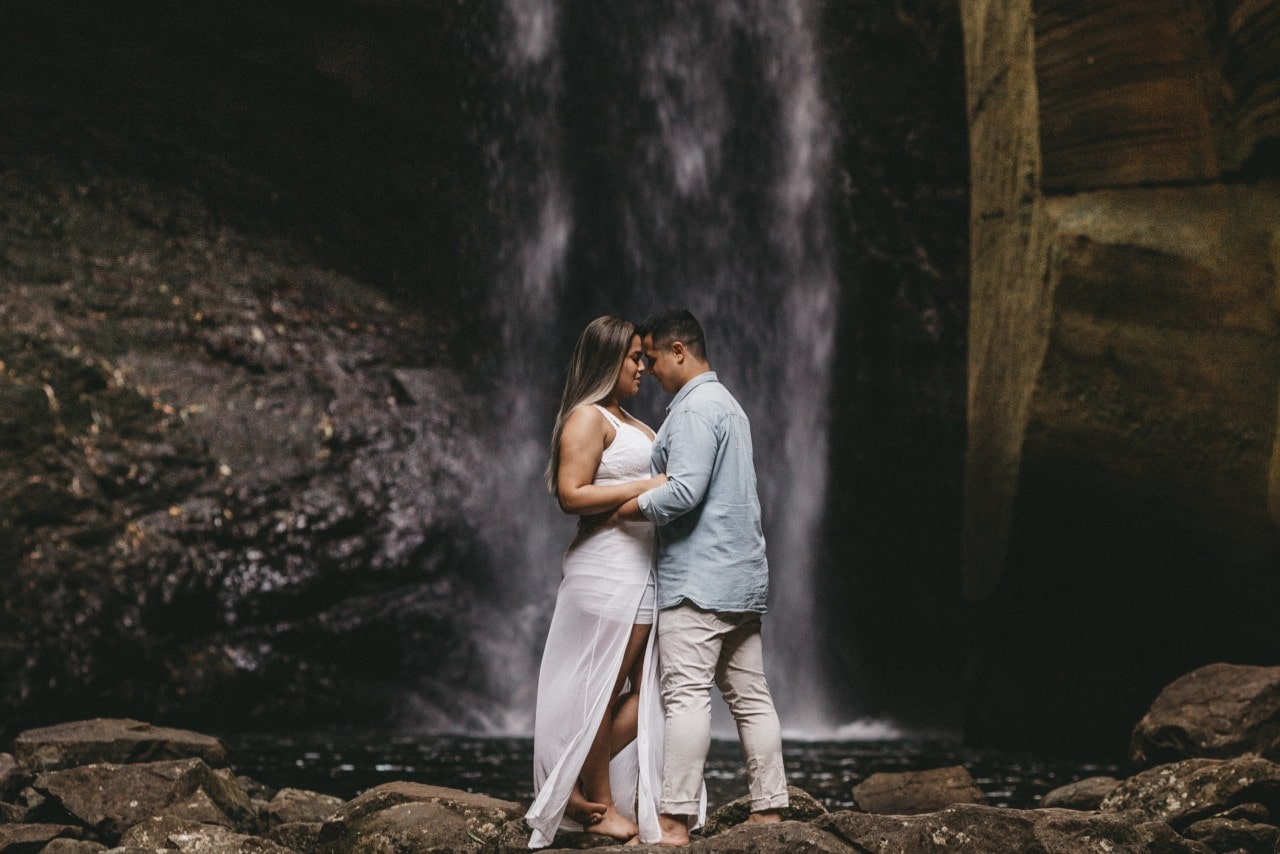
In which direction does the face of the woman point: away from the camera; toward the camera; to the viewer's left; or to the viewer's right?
to the viewer's right

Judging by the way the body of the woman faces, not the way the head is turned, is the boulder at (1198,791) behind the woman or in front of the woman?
in front

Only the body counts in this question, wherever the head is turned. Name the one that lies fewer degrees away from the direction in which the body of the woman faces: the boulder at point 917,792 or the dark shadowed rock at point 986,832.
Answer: the dark shadowed rock

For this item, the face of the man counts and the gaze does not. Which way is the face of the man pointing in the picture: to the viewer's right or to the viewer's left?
to the viewer's left

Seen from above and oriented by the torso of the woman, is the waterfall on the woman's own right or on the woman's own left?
on the woman's own left

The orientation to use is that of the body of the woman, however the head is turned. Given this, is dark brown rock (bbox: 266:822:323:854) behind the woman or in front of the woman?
behind

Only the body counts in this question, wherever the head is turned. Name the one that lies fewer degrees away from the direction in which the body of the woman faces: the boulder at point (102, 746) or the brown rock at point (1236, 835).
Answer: the brown rock

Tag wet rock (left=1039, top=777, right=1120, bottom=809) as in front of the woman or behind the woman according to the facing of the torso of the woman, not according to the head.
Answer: in front

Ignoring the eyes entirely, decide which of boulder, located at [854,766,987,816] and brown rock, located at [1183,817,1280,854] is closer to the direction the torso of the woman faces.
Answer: the brown rock

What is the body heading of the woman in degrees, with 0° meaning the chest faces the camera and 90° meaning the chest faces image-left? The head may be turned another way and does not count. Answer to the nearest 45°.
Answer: approximately 270°
